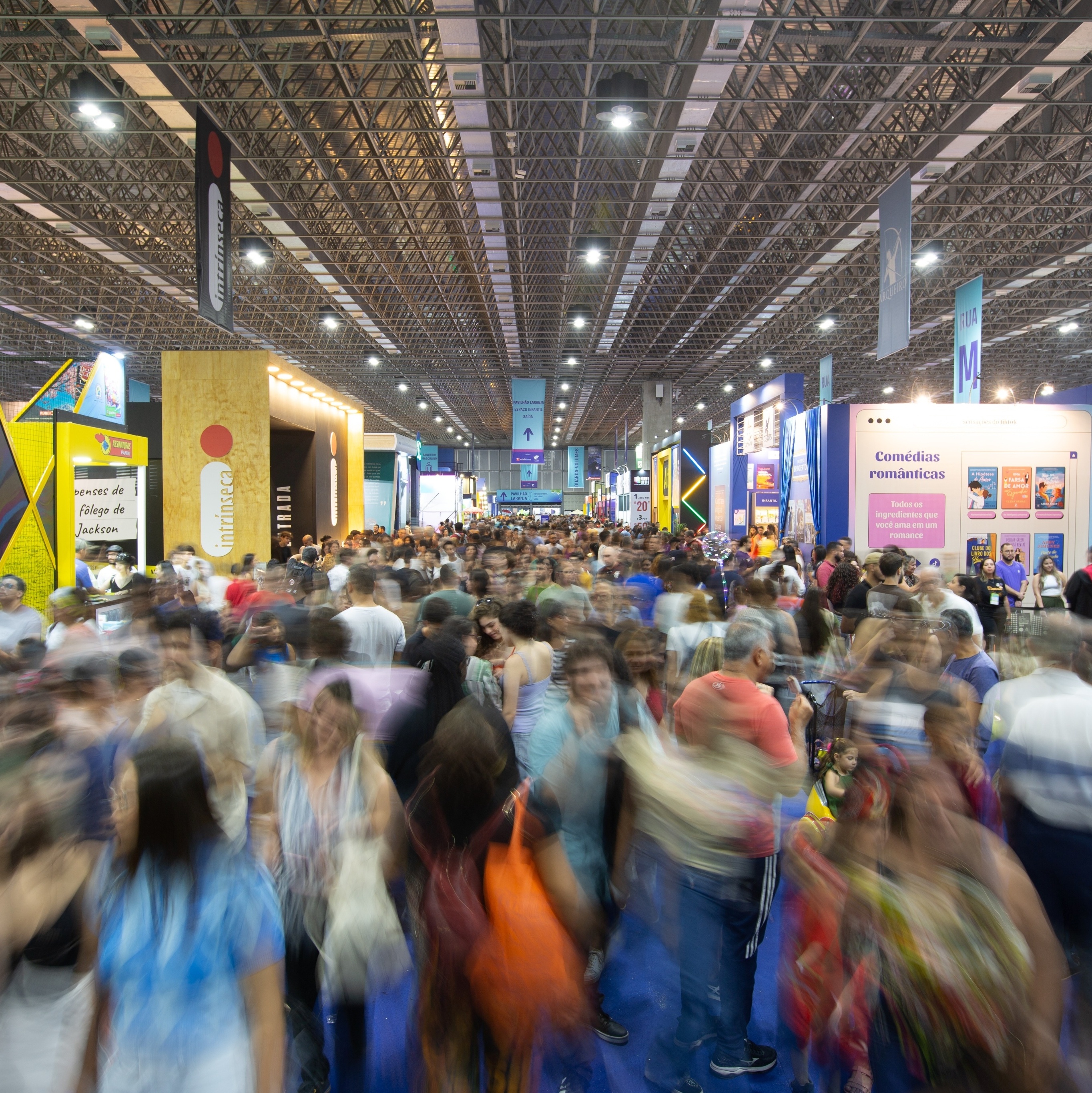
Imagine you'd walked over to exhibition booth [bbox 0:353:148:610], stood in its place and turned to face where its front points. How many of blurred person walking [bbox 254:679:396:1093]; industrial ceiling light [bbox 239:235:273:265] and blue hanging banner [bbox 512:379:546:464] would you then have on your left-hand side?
2

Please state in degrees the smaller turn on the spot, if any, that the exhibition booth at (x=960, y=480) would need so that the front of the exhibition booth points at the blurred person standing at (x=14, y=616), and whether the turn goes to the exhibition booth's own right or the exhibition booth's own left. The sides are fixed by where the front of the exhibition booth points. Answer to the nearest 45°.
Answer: approximately 45° to the exhibition booth's own right

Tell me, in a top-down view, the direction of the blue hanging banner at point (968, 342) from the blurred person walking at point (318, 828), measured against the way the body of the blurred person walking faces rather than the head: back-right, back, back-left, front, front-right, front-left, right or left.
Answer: back-left

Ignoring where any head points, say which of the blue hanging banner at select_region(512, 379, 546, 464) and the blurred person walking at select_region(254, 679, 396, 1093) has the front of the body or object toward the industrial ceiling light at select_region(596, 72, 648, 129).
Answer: the blue hanging banner

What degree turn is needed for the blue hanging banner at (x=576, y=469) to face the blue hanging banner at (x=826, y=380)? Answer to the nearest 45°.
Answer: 0° — it already faces it

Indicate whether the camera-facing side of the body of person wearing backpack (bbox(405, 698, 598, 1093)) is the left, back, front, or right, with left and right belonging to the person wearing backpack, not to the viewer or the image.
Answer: back

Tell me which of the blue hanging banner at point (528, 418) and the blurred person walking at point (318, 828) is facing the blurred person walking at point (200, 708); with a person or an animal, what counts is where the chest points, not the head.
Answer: the blue hanging banner

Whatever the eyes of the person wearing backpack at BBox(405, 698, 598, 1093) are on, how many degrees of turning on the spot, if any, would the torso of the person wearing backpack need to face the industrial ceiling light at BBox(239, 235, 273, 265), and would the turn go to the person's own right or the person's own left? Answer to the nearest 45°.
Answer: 0° — they already face it

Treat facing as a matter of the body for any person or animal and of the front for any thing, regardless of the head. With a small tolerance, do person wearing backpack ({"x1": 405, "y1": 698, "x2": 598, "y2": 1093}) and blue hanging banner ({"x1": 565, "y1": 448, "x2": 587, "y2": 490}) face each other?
yes
